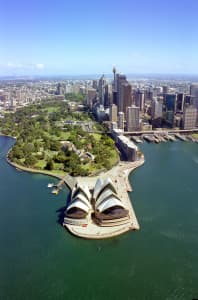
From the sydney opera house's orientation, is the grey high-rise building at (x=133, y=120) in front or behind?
behind

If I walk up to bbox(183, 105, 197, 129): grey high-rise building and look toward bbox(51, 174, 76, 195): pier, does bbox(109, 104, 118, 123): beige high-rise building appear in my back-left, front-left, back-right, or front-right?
front-right

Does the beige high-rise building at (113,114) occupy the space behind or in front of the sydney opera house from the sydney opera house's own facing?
behind

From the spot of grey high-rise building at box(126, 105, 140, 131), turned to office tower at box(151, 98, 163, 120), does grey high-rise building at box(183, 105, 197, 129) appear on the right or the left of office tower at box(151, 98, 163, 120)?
right

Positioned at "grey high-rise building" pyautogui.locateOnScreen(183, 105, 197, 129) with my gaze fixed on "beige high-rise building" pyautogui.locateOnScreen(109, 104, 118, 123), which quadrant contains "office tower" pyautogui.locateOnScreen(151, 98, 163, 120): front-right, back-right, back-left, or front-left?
front-right

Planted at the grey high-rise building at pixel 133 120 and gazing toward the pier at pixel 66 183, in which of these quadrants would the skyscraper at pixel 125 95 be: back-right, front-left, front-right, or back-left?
back-right

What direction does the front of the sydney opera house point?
toward the camera

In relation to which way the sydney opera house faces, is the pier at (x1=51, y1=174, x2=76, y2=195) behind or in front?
behind
